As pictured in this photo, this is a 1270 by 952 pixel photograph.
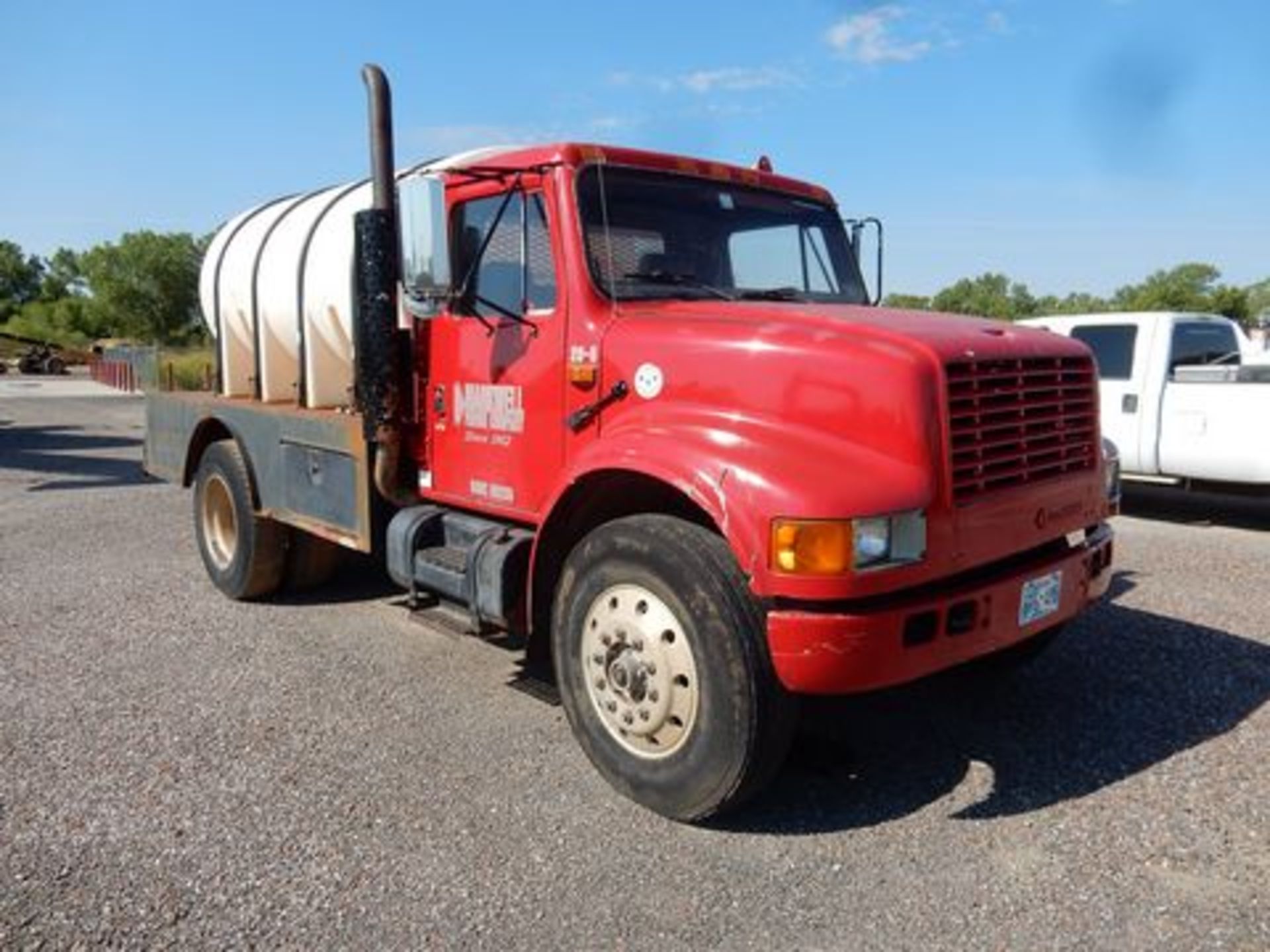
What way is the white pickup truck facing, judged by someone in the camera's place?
facing away from the viewer and to the left of the viewer

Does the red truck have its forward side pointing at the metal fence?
no

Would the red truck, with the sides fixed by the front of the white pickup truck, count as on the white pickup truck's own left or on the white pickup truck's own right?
on the white pickup truck's own left

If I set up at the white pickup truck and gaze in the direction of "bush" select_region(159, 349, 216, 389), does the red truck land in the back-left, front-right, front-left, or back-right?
front-left

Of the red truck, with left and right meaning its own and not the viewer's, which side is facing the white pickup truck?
left

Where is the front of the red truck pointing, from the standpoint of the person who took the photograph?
facing the viewer and to the right of the viewer

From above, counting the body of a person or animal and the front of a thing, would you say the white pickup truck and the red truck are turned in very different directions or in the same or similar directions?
very different directions

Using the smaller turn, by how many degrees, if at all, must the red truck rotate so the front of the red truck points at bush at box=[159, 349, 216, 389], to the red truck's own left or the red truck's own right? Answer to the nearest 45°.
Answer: approximately 180°

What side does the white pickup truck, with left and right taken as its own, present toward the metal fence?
front
